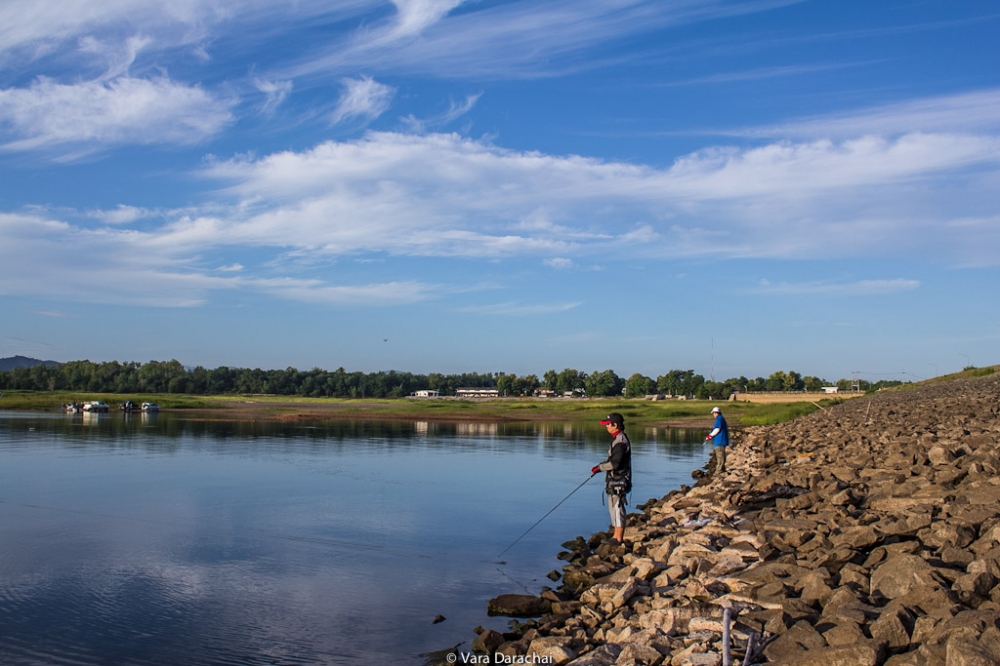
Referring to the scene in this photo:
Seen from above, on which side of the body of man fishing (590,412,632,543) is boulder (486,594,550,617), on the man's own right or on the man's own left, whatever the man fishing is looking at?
on the man's own left

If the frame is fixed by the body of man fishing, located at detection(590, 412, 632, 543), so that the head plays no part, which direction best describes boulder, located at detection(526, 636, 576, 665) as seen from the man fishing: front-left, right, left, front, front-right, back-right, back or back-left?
left

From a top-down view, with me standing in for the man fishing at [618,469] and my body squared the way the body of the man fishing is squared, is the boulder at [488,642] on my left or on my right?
on my left

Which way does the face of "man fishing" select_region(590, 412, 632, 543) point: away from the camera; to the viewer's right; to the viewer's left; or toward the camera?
to the viewer's left

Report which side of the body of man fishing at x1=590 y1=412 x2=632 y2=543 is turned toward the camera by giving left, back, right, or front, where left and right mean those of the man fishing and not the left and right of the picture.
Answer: left

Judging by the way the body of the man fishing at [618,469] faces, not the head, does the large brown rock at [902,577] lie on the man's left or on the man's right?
on the man's left

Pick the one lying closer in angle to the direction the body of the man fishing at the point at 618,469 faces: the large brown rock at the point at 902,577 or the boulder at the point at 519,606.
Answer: the boulder
